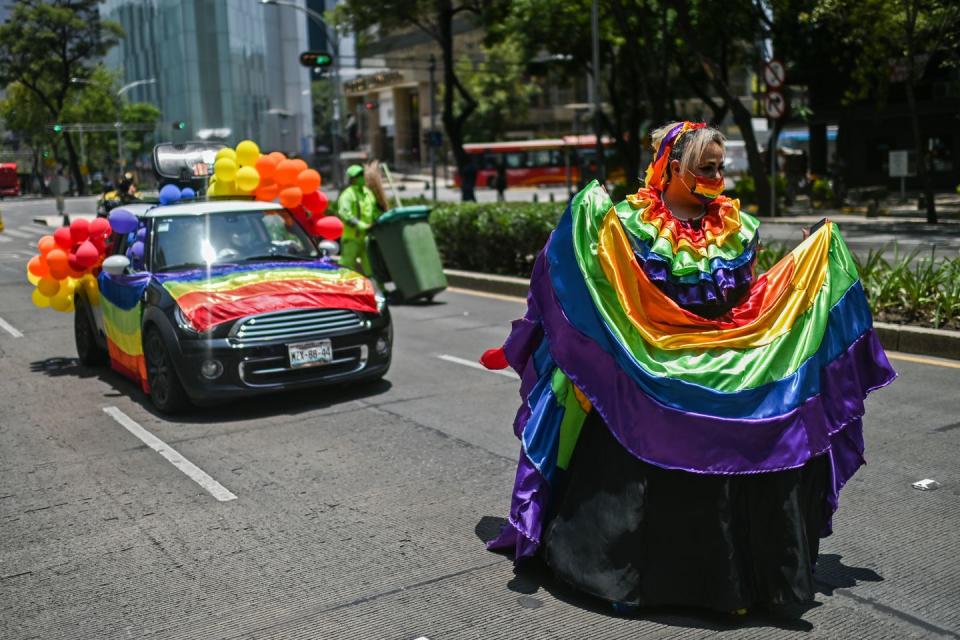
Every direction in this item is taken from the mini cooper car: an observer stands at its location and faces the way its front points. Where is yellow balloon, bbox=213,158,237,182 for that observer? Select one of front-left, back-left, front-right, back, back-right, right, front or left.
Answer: back-left

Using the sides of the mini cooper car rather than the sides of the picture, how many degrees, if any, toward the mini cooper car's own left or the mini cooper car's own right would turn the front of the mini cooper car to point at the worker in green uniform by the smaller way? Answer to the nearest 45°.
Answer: approximately 135° to the mini cooper car's own left

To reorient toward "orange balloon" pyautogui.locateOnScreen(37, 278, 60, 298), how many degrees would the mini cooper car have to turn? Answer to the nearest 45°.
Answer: approximately 180°

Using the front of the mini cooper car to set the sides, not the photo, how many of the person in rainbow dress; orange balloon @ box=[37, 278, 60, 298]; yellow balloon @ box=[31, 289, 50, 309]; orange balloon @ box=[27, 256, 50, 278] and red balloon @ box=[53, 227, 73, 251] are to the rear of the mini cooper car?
4

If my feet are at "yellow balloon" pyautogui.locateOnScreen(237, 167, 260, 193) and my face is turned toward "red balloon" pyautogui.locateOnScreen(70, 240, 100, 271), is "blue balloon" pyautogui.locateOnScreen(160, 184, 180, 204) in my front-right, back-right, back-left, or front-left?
front-right

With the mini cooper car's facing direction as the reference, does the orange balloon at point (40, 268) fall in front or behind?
behind

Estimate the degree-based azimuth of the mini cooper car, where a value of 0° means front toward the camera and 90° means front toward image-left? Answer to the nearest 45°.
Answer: approximately 315°

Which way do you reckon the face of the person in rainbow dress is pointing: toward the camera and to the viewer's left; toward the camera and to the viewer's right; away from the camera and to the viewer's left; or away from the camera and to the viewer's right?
toward the camera and to the viewer's right

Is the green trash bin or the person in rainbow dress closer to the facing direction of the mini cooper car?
the person in rainbow dress
